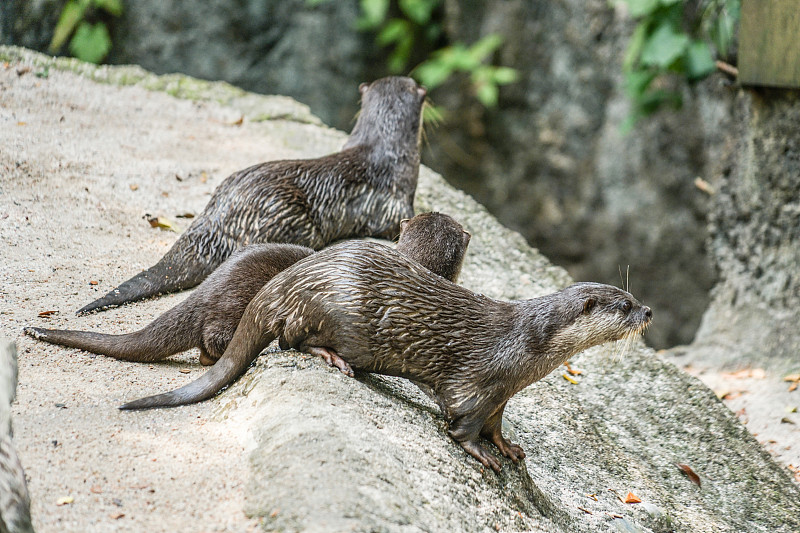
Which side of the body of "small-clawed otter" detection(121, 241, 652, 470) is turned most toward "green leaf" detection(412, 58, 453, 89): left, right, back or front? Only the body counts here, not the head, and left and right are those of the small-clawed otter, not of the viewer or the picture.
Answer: left

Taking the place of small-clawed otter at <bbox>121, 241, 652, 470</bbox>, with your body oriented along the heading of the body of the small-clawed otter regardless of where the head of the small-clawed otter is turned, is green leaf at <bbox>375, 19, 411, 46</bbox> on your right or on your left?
on your left

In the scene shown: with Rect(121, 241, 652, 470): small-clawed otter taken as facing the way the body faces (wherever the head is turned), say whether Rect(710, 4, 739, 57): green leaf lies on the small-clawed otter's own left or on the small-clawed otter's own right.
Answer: on the small-clawed otter's own left

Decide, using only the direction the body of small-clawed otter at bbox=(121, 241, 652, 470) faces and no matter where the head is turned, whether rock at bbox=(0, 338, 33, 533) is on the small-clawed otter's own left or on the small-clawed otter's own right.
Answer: on the small-clawed otter's own right

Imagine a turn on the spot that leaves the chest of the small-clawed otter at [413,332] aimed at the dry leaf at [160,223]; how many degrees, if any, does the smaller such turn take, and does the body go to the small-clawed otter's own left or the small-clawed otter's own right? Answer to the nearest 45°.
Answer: approximately 135° to the small-clawed otter's own left

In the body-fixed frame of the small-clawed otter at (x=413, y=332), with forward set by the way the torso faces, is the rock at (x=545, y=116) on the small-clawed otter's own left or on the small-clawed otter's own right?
on the small-clawed otter's own left

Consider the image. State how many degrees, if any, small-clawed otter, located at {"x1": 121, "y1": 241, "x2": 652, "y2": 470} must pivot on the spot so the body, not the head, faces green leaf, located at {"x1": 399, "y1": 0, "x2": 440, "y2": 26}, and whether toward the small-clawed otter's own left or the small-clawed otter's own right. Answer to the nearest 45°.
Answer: approximately 90° to the small-clawed otter's own left

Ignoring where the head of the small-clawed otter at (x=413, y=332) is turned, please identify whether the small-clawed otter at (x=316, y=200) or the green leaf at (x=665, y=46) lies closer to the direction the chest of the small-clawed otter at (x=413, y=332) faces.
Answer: the green leaf

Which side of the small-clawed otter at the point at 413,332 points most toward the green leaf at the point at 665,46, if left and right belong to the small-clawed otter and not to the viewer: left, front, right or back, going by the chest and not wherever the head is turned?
left

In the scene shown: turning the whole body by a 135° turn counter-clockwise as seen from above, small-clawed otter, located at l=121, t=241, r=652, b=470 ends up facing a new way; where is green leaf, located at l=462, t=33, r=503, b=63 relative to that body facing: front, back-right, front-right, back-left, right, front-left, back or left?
front-right

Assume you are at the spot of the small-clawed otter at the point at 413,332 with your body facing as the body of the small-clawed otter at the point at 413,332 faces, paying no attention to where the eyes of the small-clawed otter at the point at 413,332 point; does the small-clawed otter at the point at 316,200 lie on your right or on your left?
on your left

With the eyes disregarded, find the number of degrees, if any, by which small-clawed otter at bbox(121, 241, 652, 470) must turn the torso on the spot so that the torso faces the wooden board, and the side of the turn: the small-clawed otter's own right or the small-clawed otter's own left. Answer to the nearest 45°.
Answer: approximately 45° to the small-clawed otter's own left

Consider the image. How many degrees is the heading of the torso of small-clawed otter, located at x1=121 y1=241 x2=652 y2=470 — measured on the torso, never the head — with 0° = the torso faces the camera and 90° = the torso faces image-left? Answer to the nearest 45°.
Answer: approximately 270°
